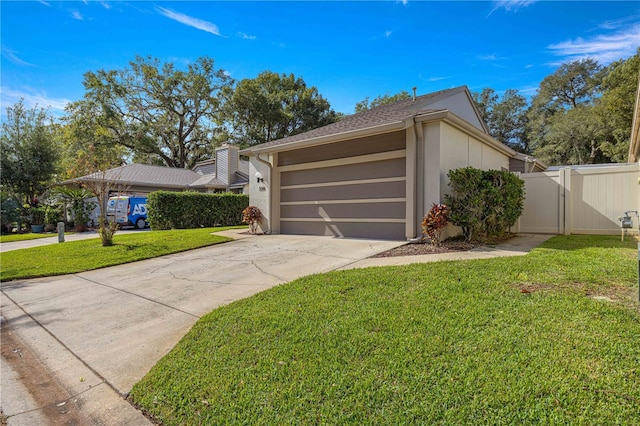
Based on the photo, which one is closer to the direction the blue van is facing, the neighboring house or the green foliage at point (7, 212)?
the neighboring house

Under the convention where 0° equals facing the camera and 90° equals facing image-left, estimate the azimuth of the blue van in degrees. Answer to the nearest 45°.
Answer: approximately 225°

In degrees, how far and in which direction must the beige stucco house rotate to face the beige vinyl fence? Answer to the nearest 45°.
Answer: approximately 135° to its left

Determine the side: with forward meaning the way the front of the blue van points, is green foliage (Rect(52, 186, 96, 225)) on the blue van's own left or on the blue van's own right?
on the blue van's own left

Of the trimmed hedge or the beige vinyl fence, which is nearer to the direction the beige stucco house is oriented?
the trimmed hedge

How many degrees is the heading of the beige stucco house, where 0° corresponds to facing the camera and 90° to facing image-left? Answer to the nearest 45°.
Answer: approximately 45°
